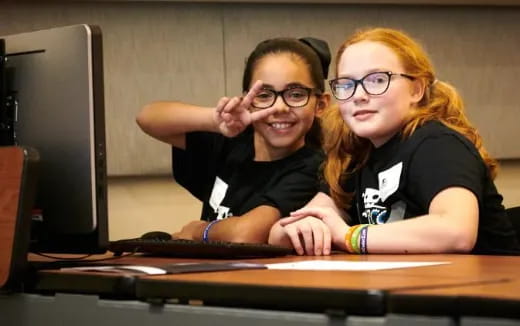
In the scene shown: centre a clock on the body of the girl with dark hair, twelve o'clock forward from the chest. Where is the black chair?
The black chair is roughly at 8 o'clock from the girl with dark hair.

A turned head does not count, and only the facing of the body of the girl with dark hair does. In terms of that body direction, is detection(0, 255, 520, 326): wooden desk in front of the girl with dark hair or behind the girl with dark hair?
in front

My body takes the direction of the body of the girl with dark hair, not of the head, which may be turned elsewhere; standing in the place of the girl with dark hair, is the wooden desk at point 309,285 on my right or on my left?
on my left

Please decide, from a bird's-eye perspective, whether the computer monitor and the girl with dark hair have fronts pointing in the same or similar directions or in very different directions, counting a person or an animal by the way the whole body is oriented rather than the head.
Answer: very different directions

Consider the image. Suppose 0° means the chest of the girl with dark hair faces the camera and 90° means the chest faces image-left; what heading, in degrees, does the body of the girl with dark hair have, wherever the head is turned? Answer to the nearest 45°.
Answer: approximately 45°

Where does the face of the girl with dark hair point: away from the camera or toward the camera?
toward the camera
